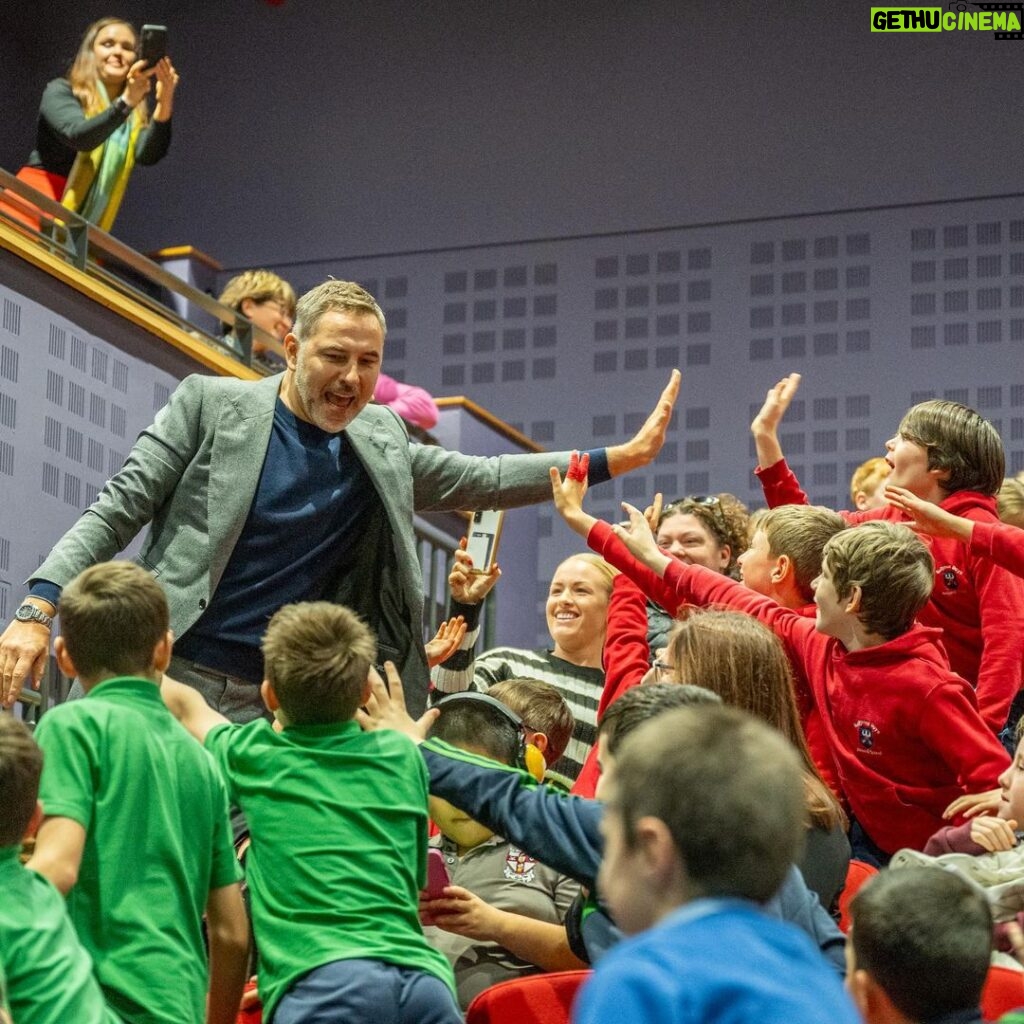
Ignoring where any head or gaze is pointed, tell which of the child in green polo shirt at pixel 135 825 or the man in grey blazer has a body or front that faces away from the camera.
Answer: the child in green polo shirt

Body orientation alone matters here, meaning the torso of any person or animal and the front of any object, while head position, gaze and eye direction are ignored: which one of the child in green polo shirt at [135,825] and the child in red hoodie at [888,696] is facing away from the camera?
the child in green polo shirt

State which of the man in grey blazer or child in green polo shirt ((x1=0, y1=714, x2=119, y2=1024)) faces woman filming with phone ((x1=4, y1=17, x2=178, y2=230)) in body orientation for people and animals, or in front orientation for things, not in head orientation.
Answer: the child in green polo shirt

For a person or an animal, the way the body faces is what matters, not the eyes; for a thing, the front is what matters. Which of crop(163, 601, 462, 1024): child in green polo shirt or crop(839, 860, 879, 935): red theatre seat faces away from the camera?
the child in green polo shirt

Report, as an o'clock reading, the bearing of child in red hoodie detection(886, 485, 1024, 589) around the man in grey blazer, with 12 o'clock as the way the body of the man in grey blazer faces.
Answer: The child in red hoodie is roughly at 10 o'clock from the man in grey blazer.

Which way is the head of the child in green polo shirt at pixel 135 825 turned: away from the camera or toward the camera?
away from the camera

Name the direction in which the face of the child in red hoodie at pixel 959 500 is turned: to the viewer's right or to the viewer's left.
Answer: to the viewer's left

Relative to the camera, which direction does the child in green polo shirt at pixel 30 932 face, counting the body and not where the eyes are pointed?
away from the camera

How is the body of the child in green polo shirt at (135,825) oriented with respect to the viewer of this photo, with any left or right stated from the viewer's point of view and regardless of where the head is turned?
facing away from the viewer

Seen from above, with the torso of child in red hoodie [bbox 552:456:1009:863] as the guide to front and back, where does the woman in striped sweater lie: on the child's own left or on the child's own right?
on the child's own right

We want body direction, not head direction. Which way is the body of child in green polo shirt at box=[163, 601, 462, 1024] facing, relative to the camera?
away from the camera

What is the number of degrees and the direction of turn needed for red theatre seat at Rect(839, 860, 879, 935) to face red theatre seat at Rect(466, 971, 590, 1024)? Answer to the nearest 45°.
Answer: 0° — it already faces it
